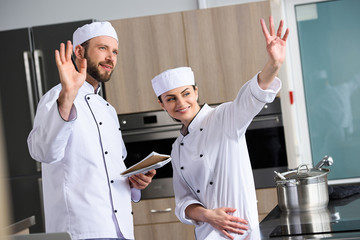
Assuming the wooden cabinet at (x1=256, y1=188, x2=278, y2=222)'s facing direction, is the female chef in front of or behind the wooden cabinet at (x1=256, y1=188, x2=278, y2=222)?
in front

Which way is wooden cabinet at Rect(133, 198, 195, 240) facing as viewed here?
toward the camera

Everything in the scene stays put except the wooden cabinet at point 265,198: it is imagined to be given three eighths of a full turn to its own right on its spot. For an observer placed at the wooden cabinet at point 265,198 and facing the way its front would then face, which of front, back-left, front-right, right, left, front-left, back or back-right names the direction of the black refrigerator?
front-left

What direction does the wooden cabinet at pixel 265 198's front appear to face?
toward the camera

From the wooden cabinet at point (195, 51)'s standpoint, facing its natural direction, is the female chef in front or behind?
in front

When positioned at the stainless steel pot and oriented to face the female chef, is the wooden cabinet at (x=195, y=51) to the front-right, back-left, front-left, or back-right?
front-right

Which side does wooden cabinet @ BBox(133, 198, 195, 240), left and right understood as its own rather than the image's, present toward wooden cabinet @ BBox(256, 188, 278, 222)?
left

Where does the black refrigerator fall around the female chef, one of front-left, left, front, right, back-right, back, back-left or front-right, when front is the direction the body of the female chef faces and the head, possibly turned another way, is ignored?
right

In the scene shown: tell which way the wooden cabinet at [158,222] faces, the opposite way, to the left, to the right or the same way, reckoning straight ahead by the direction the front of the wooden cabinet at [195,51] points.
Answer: the same way

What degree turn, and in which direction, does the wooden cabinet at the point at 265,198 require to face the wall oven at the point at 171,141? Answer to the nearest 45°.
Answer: approximately 90° to its right
